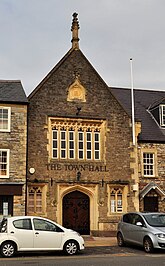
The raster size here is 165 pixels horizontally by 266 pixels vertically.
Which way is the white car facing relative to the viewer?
to the viewer's right

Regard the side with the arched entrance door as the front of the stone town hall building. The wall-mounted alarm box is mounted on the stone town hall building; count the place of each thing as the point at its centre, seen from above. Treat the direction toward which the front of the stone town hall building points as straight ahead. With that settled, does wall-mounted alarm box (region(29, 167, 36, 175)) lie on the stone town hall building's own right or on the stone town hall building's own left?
on the stone town hall building's own right

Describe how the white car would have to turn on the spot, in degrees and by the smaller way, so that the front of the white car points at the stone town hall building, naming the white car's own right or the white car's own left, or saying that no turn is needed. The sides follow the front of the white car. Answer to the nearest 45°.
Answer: approximately 90° to the white car's own left

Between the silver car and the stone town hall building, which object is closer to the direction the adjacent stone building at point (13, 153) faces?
the silver car

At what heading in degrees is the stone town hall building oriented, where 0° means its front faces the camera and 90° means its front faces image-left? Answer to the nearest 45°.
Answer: approximately 0°

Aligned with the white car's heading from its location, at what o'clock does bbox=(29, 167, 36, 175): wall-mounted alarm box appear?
The wall-mounted alarm box is roughly at 9 o'clock from the white car.
